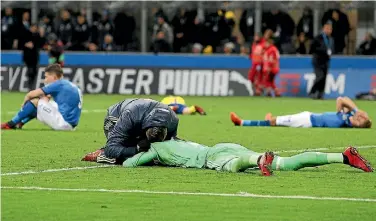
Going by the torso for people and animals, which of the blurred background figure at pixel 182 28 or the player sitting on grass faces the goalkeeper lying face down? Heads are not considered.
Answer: the blurred background figure

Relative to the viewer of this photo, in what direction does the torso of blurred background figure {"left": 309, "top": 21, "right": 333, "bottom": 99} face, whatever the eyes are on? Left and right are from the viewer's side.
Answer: facing the viewer and to the right of the viewer

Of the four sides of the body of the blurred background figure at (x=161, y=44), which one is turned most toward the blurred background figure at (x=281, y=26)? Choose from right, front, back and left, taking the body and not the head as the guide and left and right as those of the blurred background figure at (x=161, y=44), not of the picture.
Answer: left

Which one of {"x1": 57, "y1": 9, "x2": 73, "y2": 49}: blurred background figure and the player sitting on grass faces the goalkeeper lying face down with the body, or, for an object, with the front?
the blurred background figure

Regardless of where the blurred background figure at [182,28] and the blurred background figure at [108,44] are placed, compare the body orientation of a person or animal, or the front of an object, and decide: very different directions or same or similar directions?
same or similar directions

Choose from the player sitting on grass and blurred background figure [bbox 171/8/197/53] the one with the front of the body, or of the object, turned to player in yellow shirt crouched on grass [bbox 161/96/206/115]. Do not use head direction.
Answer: the blurred background figure

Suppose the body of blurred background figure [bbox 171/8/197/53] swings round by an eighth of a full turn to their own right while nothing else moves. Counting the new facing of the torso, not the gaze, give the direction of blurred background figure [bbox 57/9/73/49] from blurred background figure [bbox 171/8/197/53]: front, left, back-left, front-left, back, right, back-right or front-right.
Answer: front-right

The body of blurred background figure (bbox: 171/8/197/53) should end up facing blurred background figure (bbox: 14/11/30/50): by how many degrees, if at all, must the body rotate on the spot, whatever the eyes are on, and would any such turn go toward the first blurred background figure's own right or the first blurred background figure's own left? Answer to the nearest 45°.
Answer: approximately 90° to the first blurred background figure's own right

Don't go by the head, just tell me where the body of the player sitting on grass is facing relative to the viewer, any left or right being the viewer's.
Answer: facing to the left of the viewer

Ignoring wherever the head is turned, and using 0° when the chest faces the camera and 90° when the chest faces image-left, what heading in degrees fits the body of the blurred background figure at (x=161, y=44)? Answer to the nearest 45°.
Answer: approximately 0°

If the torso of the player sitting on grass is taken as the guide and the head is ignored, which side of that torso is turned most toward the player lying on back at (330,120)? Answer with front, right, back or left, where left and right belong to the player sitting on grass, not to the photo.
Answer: back

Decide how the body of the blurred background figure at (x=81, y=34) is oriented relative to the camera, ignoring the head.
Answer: toward the camera

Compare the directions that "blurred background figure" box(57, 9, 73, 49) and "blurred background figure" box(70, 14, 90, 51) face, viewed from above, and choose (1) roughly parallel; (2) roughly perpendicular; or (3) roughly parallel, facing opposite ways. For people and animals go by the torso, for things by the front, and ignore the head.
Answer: roughly parallel

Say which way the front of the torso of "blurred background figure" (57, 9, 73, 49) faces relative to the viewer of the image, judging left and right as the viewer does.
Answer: facing the viewer

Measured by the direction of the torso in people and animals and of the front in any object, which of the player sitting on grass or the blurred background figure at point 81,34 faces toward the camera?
the blurred background figure
